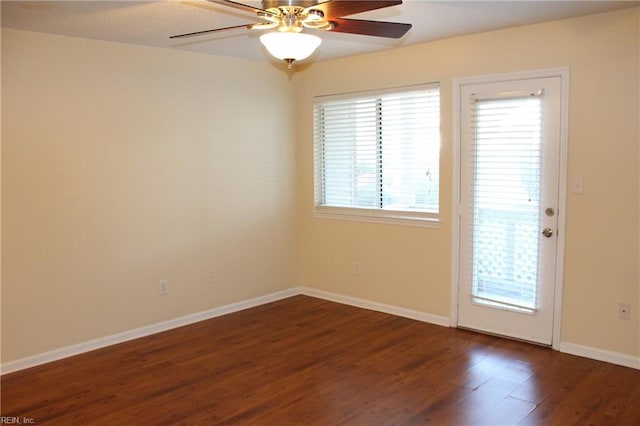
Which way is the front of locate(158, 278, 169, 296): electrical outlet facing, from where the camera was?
facing the viewer and to the right of the viewer

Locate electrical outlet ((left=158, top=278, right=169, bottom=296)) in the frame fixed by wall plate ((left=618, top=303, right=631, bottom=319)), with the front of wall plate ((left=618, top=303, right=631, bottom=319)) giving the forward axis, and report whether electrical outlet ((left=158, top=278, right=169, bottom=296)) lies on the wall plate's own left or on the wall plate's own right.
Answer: on the wall plate's own right

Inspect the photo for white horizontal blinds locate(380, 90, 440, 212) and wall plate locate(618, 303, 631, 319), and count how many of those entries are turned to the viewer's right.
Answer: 0

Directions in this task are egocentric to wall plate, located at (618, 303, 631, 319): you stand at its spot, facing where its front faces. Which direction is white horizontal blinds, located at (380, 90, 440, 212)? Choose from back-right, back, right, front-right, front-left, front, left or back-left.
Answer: right

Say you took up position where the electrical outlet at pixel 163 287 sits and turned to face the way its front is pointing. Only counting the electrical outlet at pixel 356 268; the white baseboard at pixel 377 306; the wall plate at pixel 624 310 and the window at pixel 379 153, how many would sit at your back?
0

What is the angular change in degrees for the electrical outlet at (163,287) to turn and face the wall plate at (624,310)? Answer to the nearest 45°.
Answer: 0° — it already faces it

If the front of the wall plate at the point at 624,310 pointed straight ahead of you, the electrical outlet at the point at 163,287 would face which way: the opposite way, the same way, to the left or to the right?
to the left

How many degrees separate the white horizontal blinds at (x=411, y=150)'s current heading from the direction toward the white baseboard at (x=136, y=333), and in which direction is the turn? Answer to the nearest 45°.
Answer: approximately 45° to its right

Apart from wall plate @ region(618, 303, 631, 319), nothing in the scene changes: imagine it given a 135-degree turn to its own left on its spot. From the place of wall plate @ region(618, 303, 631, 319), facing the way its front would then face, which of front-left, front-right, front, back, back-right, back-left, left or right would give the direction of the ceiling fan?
back

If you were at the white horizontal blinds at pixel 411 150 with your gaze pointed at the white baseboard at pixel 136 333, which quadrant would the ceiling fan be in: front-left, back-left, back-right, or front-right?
front-left

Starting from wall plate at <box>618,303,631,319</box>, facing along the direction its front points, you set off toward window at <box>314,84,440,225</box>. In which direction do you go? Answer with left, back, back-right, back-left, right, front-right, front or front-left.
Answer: right

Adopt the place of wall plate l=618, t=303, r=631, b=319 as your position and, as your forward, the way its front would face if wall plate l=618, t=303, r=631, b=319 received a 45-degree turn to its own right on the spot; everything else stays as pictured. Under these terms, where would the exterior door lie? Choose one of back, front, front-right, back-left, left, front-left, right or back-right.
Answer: front-right

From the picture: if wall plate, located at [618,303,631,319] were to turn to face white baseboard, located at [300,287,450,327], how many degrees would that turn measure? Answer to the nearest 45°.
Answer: approximately 90° to its right

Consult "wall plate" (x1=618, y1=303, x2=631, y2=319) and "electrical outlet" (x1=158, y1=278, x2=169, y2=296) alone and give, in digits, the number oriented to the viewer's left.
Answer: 0

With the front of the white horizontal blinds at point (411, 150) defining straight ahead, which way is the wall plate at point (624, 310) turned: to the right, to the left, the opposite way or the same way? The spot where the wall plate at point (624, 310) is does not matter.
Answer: the same way

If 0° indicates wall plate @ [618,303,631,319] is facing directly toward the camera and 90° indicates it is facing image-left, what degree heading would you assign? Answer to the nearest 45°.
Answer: approximately 0°

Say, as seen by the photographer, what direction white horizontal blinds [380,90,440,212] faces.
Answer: facing the viewer and to the left of the viewer

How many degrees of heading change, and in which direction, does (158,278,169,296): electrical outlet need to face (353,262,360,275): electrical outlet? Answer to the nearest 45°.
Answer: approximately 45° to its left

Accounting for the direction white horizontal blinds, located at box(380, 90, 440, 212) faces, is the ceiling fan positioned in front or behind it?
in front
